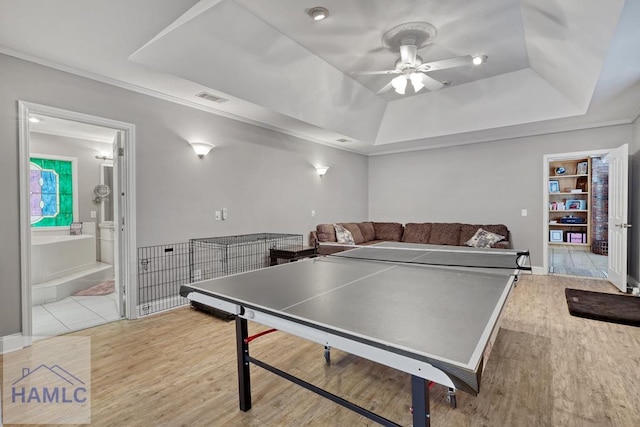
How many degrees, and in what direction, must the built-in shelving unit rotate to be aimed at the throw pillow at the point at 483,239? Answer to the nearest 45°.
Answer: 0° — it already faces it

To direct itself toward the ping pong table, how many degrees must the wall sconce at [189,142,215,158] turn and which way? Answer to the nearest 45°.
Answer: approximately 45° to its right

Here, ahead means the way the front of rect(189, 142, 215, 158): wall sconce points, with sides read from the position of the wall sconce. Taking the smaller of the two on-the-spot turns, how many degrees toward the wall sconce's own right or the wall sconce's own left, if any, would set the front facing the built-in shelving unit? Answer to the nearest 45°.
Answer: approximately 45° to the wall sconce's own left

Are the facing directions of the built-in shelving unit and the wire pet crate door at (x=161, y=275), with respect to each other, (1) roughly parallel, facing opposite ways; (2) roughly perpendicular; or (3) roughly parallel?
roughly perpendicular

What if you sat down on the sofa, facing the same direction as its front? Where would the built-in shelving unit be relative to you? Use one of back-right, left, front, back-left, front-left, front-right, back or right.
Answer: back-left

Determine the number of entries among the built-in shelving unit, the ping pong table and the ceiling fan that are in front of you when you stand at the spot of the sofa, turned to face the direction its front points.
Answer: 2

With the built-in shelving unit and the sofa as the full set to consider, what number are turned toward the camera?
2

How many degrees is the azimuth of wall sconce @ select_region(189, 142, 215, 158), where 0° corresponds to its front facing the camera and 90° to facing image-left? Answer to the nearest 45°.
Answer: approximately 315°

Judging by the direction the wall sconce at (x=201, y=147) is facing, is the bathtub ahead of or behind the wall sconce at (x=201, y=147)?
behind

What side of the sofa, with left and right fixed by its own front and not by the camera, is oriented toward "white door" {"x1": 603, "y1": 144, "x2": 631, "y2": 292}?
left

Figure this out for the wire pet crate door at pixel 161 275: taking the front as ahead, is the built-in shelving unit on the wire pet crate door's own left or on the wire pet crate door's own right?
on the wire pet crate door's own left
